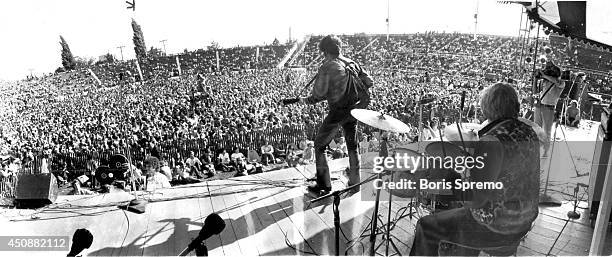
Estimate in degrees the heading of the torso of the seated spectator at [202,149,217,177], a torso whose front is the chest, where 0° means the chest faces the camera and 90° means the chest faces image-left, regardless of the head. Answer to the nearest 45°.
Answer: approximately 315°

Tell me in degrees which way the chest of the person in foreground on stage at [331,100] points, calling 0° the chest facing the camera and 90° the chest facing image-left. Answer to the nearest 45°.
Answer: approximately 135°

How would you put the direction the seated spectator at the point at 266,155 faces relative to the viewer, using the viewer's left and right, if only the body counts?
facing the viewer and to the right of the viewer

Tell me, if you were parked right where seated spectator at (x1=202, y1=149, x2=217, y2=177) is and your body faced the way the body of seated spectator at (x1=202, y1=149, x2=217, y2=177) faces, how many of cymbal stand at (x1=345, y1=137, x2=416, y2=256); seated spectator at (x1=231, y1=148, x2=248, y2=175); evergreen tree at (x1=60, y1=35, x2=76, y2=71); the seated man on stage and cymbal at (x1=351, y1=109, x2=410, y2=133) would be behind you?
1

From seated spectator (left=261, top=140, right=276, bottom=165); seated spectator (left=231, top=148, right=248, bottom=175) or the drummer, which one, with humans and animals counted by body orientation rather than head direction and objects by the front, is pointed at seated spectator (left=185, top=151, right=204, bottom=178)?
the drummer

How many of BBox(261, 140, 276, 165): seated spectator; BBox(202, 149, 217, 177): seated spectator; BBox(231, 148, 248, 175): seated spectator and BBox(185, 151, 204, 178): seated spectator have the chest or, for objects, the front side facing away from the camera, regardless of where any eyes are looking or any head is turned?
0

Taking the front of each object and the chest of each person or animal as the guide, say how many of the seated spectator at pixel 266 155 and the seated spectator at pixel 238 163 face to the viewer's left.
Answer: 0

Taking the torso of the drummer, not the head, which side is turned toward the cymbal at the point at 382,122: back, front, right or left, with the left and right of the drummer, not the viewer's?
front

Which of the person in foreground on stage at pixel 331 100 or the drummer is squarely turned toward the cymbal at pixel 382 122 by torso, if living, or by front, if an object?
the drummer

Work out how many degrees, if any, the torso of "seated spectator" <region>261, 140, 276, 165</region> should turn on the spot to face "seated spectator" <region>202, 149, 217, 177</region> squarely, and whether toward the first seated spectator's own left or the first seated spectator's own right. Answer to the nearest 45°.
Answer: approximately 90° to the first seated spectator's own right

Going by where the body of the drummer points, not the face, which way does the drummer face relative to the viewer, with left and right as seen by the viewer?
facing away from the viewer and to the left of the viewer

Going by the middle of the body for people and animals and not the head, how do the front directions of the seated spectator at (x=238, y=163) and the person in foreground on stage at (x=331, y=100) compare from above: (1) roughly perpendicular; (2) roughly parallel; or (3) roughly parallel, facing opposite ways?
roughly parallel, facing opposite ways

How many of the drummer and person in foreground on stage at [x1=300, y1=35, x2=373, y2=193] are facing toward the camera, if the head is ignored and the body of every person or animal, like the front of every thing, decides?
0

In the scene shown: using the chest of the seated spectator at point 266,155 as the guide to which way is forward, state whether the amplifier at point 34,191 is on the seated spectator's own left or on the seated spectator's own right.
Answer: on the seated spectator's own right
